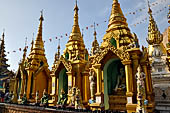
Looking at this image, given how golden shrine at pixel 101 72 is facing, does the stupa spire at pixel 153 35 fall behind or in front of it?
behind

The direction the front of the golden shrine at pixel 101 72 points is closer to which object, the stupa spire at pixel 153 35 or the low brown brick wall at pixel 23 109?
the low brown brick wall

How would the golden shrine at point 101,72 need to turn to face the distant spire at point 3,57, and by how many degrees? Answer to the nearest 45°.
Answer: approximately 90° to its right

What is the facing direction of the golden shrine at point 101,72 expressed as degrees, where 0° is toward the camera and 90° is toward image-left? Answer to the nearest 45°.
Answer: approximately 45°

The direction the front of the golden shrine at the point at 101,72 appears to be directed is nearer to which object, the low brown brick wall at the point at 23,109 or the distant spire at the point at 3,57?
the low brown brick wall

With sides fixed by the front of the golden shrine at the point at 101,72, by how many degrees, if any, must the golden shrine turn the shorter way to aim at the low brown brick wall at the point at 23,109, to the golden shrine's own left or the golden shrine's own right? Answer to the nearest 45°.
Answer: approximately 45° to the golden shrine's own right
